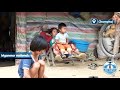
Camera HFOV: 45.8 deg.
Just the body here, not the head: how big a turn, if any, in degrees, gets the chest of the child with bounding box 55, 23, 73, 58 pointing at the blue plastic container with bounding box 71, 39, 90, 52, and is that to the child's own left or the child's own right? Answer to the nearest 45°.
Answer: approximately 45° to the child's own left

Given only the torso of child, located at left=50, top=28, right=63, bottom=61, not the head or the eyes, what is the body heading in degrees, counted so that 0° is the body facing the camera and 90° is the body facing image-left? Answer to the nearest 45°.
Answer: approximately 315°

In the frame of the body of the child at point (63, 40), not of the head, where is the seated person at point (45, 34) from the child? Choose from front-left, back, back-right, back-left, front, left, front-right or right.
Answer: back-right

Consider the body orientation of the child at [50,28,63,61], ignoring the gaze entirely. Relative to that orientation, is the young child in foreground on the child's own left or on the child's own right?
on the child's own right

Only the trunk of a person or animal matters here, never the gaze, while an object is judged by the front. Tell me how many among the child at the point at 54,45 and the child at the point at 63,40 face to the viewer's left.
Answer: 0

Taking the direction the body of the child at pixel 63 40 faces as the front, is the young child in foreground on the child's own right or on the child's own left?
on the child's own right

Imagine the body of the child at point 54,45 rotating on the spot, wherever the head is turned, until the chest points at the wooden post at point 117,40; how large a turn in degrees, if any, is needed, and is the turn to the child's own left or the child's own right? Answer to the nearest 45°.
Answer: approximately 45° to the child's own left
